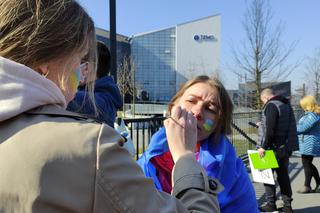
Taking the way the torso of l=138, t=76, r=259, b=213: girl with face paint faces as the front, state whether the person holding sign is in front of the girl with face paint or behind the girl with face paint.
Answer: behind

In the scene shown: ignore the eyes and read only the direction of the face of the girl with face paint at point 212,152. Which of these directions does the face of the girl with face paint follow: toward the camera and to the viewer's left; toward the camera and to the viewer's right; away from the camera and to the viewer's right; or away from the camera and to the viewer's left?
toward the camera and to the viewer's left

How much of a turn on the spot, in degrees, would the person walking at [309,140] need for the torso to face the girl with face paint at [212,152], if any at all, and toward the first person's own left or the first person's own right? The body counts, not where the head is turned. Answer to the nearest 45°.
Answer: approximately 90° to the first person's own left

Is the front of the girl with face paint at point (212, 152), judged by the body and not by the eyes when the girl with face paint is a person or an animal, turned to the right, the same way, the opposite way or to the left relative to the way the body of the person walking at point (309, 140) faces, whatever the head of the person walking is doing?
to the left

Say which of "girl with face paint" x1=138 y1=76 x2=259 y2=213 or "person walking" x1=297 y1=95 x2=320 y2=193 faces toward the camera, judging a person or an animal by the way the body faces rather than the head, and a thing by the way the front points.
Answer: the girl with face paint

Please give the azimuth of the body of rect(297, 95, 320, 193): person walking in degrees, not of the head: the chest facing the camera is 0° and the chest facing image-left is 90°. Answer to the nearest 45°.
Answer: approximately 90°

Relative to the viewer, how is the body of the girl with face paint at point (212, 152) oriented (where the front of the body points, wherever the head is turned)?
toward the camera

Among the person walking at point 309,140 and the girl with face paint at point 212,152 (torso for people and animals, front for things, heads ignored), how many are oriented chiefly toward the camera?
1

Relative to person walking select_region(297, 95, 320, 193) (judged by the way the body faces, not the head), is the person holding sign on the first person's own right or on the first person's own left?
on the first person's own left

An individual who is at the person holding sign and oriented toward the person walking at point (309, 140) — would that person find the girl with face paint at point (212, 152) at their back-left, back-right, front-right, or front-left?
back-right
